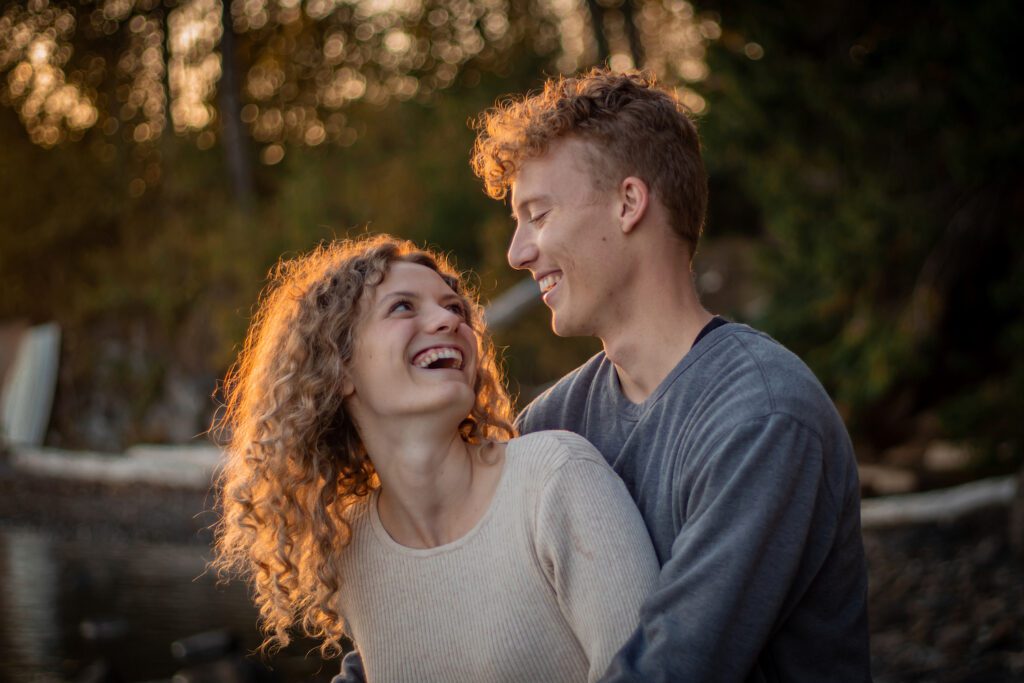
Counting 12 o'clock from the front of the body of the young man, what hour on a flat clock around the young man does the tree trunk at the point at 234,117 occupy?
The tree trunk is roughly at 4 o'clock from the young man.

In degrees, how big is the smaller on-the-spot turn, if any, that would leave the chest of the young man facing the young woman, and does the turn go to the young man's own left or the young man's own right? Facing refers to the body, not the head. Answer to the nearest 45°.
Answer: approximately 45° to the young man's own right

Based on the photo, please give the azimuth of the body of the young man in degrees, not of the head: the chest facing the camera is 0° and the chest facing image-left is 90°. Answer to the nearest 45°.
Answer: approximately 45°

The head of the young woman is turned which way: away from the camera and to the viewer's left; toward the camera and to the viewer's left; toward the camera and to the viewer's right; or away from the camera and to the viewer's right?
toward the camera and to the viewer's right

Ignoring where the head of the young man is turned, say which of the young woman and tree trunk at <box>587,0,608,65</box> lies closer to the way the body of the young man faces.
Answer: the young woman

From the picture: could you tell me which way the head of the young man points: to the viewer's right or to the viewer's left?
to the viewer's left

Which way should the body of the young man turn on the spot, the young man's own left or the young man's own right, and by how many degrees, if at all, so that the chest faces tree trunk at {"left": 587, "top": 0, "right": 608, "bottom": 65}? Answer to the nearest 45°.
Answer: approximately 135° to the young man's own right
